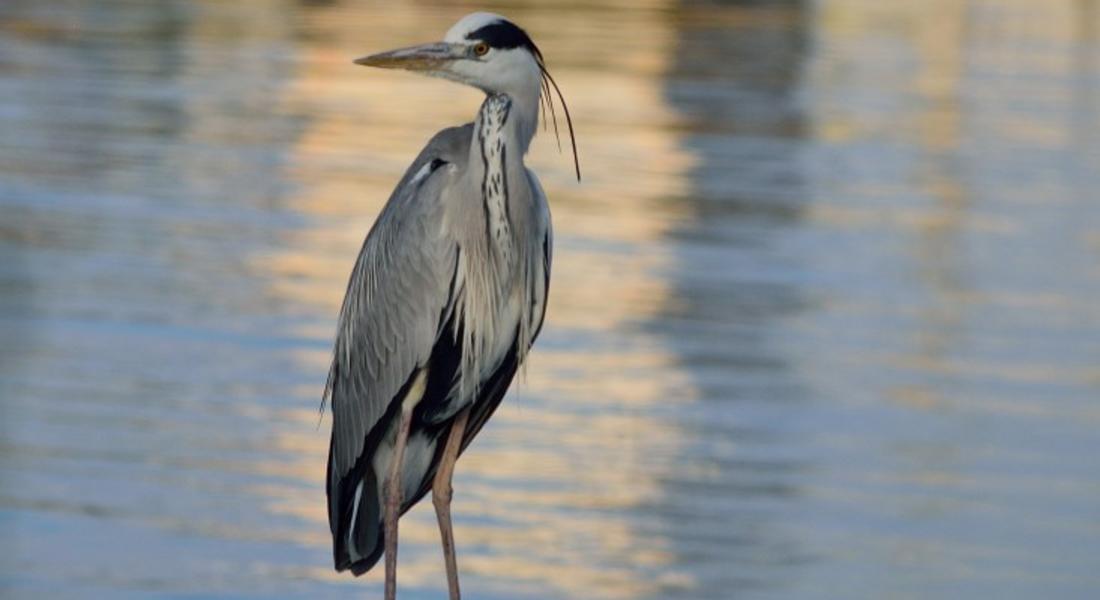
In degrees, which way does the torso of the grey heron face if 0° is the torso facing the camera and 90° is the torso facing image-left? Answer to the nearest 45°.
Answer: approximately 315°
